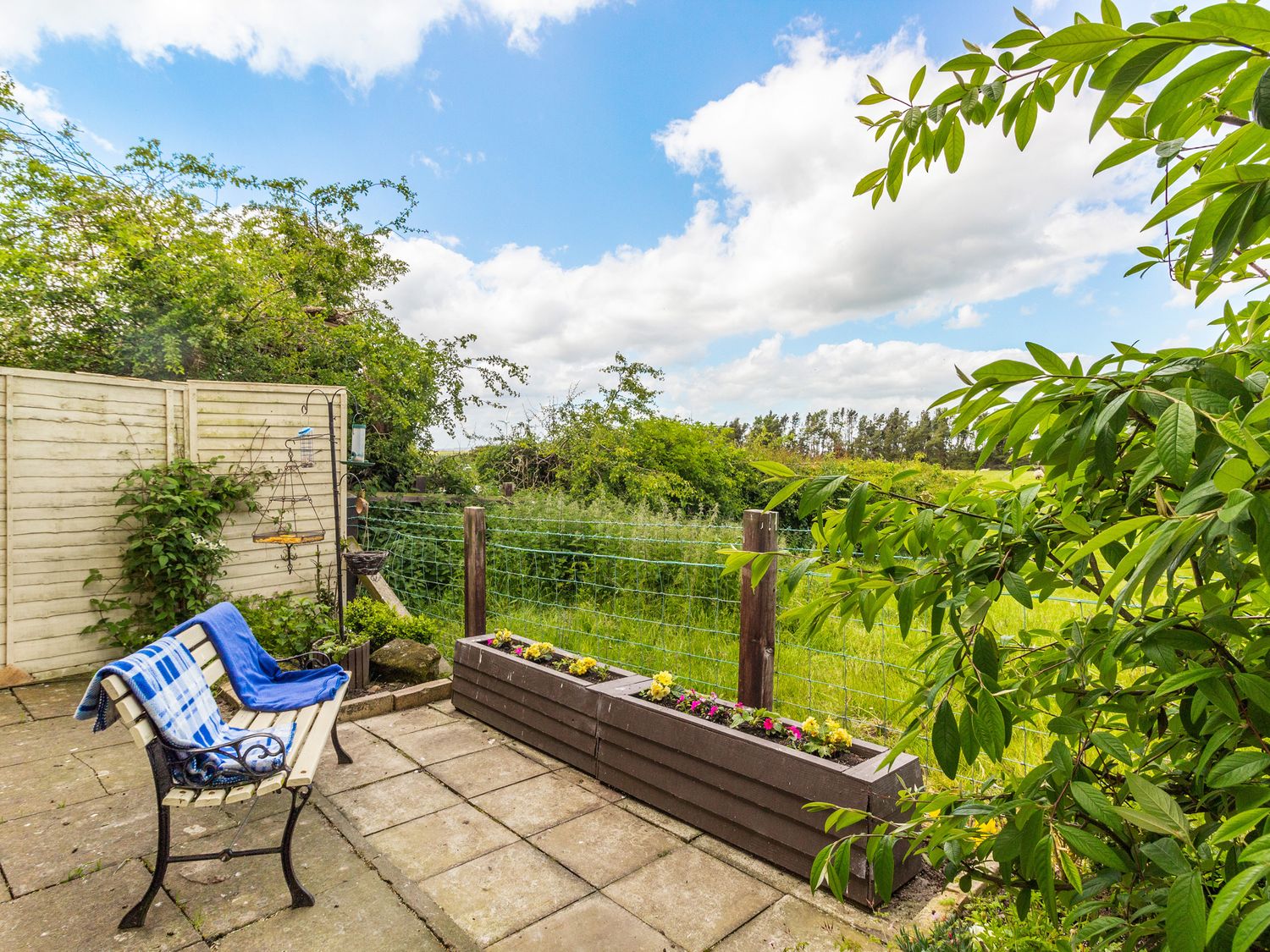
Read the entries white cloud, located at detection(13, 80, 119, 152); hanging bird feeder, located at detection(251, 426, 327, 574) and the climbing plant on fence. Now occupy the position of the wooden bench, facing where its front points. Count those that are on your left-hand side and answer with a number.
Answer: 3

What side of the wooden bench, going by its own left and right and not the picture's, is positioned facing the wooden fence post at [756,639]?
front

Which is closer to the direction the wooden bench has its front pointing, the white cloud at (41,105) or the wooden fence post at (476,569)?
the wooden fence post

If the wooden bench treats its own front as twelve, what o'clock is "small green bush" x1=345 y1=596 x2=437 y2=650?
The small green bush is roughly at 10 o'clock from the wooden bench.

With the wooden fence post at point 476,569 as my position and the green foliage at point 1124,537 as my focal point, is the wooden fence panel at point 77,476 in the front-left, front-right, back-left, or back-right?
back-right

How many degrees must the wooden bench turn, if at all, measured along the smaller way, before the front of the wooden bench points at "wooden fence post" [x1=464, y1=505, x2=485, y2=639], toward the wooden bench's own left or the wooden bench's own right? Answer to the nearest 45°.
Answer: approximately 45° to the wooden bench's own left

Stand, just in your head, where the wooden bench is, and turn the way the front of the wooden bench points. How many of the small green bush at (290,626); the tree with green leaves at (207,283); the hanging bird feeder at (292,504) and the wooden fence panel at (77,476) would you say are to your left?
4

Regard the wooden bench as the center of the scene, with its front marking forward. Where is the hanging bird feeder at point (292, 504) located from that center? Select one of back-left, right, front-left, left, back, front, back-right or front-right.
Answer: left

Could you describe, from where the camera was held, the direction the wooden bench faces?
facing to the right of the viewer

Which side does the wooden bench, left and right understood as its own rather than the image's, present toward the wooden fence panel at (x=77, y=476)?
left

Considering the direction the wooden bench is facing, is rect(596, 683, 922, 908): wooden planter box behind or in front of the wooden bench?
in front

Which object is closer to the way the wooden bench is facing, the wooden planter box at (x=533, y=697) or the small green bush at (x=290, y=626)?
the wooden planter box

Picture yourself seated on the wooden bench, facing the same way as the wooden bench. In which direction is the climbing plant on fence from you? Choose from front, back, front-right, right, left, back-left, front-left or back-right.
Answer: left

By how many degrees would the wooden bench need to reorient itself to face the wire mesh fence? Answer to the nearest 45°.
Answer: approximately 45° to its left
